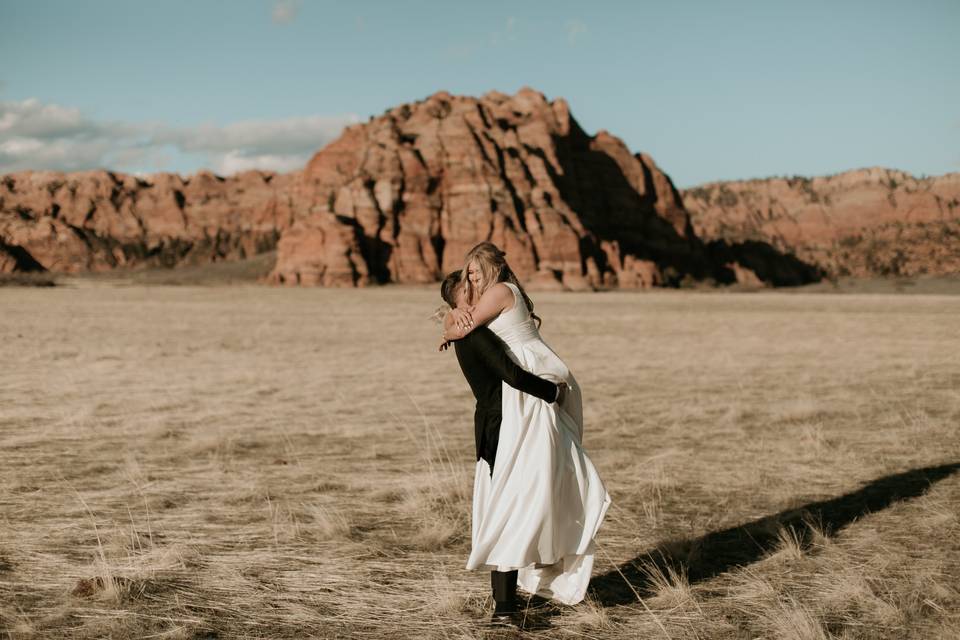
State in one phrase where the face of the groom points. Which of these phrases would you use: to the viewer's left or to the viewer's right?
to the viewer's right

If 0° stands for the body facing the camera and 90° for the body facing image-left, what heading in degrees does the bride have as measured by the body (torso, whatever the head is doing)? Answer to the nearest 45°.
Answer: approximately 90°
